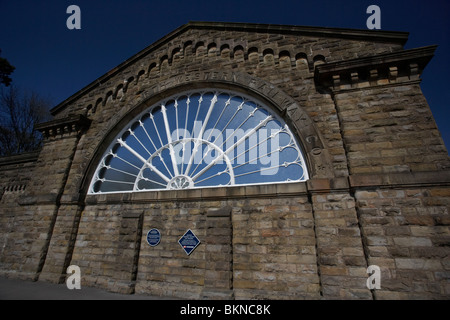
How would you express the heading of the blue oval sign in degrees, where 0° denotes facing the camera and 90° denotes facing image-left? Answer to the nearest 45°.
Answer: approximately 45°

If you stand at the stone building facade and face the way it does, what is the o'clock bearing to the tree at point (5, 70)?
The tree is roughly at 2 o'clock from the stone building facade.

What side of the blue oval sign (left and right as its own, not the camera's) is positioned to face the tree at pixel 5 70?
right

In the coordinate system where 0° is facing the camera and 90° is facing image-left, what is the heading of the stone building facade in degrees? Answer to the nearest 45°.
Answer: approximately 45°

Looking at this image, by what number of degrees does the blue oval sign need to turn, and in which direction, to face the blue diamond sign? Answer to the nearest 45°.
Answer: approximately 90° to its left
